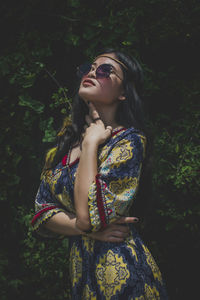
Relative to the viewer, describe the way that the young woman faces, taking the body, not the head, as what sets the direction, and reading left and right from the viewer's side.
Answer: facing the viewer and to the left of the viewer

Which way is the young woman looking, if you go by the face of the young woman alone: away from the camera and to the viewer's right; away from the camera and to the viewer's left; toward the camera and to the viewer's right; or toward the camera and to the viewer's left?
toward the camera and to the viewer's left
